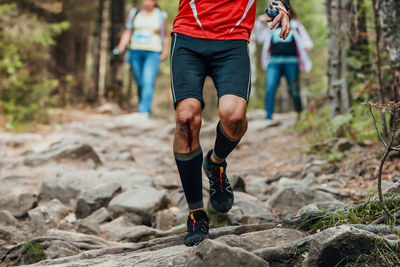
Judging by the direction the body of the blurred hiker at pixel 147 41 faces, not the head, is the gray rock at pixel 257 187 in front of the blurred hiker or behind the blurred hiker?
in front

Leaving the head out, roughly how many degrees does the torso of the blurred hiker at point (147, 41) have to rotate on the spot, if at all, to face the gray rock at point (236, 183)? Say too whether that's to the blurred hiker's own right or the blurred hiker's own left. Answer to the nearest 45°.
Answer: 0° — they already face it

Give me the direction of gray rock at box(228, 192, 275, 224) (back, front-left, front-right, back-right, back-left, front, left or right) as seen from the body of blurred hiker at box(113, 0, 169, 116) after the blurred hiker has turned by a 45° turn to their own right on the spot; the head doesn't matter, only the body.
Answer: front-left

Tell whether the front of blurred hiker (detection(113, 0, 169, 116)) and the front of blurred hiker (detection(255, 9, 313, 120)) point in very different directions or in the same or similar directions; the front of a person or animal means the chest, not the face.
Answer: same or similar directions

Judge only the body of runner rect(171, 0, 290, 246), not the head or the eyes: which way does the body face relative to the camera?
toward the camera

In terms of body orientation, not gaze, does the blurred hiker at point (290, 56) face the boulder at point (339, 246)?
yes

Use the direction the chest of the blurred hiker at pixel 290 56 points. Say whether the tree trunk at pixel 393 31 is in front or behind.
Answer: in front

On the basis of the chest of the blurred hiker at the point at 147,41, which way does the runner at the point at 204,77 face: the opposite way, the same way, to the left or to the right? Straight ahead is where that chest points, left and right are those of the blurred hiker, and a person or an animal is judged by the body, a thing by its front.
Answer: the same way

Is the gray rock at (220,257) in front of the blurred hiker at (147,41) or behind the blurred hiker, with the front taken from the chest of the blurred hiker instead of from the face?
in front

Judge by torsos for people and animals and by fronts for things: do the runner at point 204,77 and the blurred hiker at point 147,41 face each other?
no

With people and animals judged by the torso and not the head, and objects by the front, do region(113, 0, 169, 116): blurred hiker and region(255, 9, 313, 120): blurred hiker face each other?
no

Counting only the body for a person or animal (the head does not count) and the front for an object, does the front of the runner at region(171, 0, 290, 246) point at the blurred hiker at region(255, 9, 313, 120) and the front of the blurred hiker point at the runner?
no

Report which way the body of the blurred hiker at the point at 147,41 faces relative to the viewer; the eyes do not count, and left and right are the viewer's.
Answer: facing the viewer

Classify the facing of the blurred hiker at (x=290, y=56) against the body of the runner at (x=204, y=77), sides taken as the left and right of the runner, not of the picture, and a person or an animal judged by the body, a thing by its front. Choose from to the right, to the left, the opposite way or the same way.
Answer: the same way
